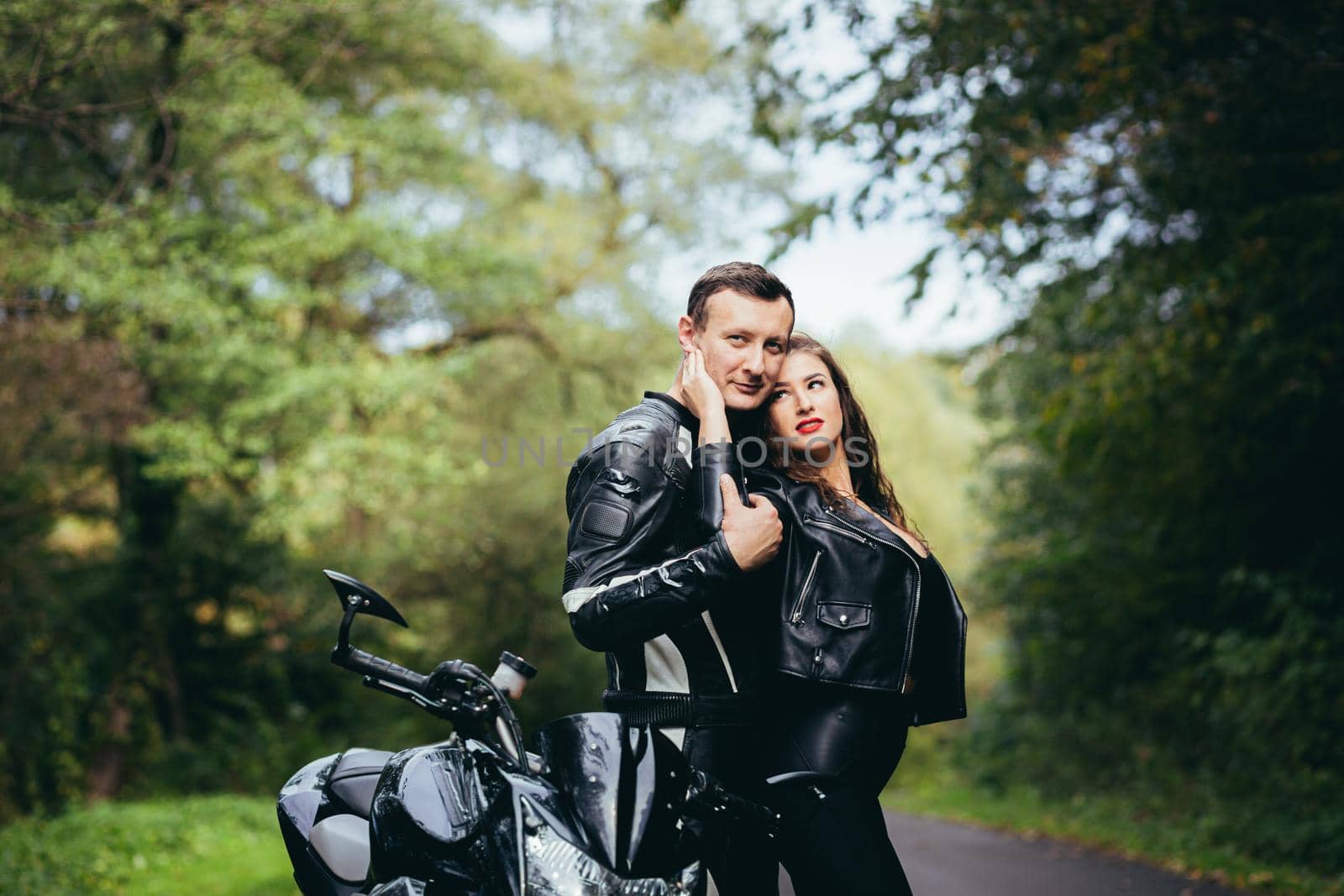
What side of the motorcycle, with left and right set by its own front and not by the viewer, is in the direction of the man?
left

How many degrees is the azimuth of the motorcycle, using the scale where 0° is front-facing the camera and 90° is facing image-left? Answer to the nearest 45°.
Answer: approximately 315°

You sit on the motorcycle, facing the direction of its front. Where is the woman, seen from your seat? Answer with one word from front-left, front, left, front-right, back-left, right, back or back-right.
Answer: left
